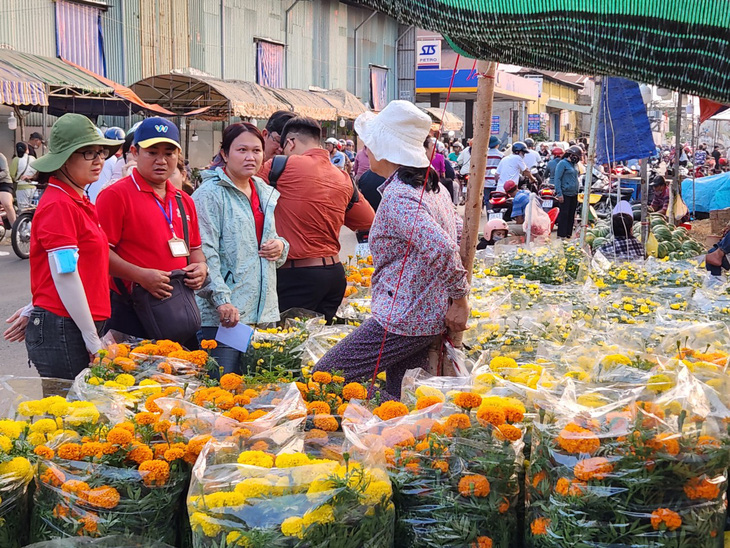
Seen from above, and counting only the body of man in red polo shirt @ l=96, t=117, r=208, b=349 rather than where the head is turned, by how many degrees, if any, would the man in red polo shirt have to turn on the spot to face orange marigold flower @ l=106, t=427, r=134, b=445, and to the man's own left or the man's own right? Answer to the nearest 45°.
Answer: approximately 45° to the man's own right

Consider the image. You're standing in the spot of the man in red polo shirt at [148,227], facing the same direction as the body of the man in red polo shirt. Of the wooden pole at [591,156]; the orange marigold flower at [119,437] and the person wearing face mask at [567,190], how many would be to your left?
2

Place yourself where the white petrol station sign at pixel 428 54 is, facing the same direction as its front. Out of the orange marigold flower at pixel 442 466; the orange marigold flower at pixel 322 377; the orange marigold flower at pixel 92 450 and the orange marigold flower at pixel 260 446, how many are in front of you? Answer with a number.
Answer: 4

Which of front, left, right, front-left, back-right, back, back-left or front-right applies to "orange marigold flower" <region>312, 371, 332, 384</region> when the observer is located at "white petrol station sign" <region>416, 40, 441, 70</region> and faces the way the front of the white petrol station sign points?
front

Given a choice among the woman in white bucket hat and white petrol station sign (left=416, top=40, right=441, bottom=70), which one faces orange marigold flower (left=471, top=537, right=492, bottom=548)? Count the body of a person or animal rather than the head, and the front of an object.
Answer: the white petrol station sign

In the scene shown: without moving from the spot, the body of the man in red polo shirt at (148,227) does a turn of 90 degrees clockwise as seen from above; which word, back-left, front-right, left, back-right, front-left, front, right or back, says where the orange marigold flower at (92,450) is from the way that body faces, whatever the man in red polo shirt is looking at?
front-left

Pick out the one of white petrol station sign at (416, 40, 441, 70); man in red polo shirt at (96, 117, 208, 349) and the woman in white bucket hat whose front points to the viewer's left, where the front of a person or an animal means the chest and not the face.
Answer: the woman in white bucket hat

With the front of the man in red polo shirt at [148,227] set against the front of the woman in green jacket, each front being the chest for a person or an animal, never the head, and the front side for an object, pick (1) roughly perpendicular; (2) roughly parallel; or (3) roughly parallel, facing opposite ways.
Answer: roughly parallel

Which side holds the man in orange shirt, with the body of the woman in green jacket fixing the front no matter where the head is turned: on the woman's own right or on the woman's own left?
on the woman's own left

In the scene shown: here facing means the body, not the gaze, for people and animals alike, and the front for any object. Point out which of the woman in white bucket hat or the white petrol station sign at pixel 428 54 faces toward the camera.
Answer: the white petrol station sign

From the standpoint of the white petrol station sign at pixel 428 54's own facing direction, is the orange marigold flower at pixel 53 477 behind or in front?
in front

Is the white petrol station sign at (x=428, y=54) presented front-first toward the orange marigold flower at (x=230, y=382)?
yes

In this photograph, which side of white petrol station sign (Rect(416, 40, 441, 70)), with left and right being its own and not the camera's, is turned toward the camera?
front

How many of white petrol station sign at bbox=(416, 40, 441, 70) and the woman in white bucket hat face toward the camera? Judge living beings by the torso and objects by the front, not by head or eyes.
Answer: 1

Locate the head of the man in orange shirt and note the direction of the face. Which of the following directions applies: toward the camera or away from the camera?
away from the camera

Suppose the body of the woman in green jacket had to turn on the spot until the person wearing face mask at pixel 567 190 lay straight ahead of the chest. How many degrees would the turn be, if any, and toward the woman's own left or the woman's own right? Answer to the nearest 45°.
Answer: approximately 90° to the woman's own left
